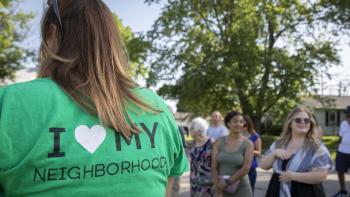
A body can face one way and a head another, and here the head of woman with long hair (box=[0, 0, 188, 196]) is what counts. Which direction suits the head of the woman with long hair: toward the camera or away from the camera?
away from the camera

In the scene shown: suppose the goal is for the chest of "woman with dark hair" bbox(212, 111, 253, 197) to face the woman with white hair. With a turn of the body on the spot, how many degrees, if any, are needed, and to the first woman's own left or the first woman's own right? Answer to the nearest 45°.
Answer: approximately 135° to the first woman's own right

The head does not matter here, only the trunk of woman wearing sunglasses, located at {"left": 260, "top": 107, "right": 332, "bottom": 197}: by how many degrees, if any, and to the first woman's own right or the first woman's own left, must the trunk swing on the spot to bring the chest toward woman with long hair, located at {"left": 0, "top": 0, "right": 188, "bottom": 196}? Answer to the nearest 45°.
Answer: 0° — they already face them

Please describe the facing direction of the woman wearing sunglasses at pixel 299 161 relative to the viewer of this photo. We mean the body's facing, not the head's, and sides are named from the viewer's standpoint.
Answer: facing the viewer

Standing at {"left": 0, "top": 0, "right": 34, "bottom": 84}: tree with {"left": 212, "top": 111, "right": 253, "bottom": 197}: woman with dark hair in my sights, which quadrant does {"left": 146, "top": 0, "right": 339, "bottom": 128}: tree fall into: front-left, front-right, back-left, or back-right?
front-left
